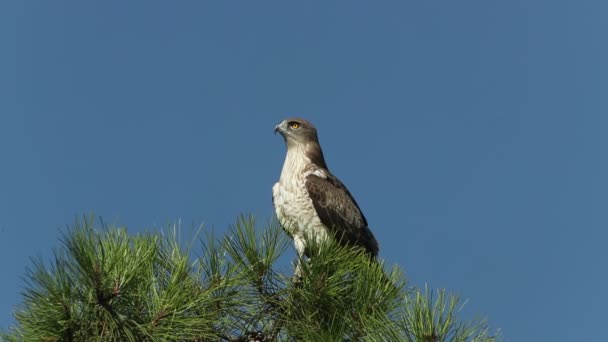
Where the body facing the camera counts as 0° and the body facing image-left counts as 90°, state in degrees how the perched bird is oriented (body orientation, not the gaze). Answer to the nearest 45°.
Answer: approximately 45°
